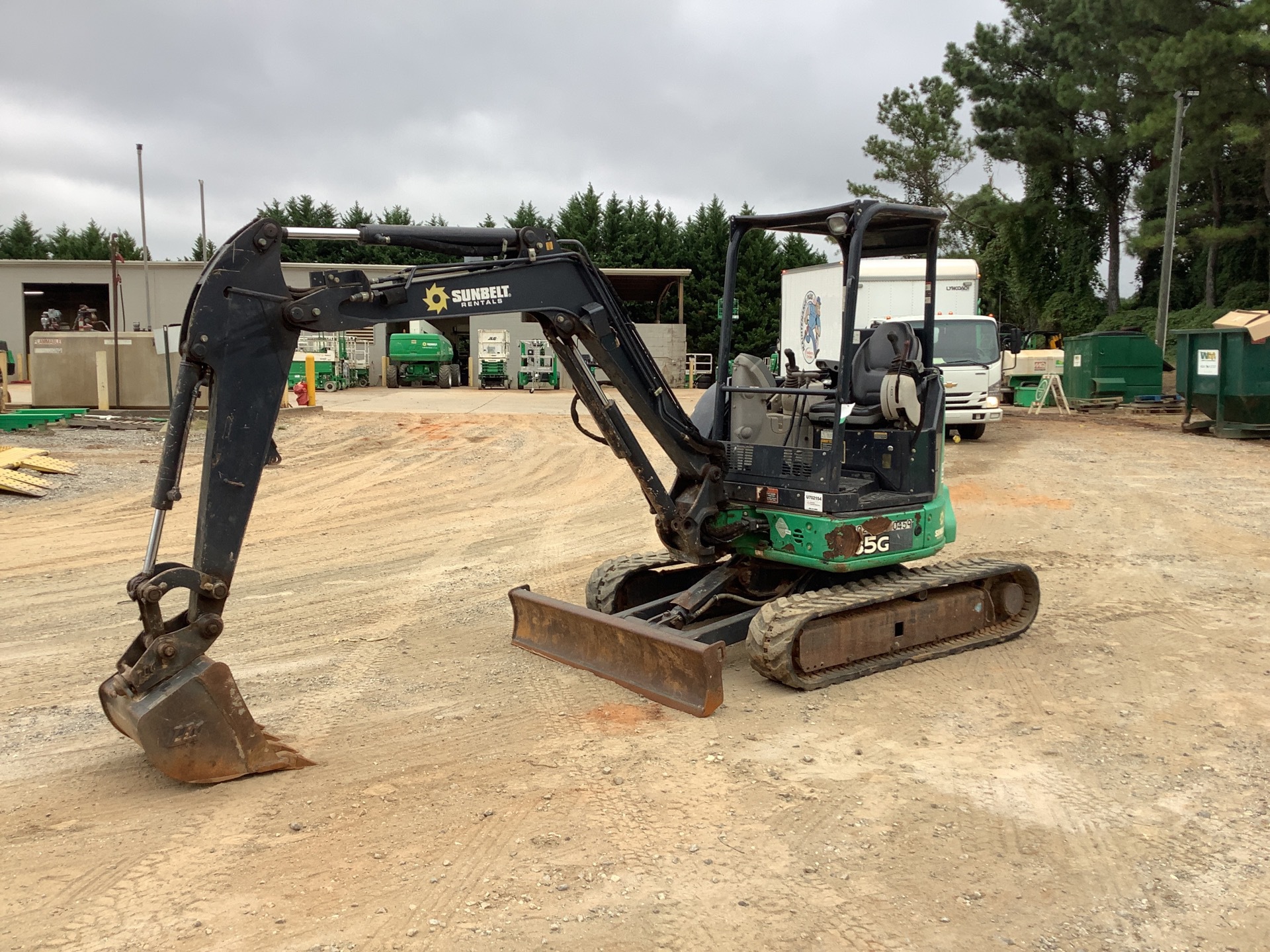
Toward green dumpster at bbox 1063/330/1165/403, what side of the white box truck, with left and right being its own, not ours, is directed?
left

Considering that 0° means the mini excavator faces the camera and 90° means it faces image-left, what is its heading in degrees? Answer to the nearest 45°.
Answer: approximately 45°

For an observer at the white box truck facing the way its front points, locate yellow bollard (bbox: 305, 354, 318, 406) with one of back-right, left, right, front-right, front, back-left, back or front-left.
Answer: back-right

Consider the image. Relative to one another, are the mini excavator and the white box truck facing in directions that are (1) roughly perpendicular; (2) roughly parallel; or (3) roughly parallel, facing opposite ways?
roughly perpendicular

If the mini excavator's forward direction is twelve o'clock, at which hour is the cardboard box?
The cardboard box is roughly at 6 o'clock from the mini excavator.

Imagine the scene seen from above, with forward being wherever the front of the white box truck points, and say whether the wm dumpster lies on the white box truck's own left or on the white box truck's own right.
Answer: on the white box truck's own left

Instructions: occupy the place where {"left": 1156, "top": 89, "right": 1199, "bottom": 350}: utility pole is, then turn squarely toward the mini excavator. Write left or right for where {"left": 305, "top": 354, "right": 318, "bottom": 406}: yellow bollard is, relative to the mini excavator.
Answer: right

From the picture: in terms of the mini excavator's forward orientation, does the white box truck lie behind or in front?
behind

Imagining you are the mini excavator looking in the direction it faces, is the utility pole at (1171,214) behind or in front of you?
behind

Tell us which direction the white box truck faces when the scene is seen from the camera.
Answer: facing the viewer and to the right of the viewer
